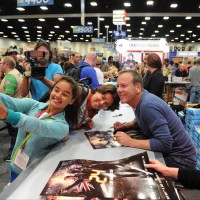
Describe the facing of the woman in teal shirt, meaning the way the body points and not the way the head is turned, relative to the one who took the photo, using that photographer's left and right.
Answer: facing the viewer and to the left of the viewer

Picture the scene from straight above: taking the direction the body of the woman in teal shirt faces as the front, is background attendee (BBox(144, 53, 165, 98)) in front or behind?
behind

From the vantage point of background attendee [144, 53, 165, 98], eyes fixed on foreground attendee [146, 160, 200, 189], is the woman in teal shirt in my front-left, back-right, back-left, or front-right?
front-right

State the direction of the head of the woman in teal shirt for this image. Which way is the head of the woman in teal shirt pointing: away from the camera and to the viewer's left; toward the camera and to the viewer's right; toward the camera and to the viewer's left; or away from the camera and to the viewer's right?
toward the camera and to the viewer's left

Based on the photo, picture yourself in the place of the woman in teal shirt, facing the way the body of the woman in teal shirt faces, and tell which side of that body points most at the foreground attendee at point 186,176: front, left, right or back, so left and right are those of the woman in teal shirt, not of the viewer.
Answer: left

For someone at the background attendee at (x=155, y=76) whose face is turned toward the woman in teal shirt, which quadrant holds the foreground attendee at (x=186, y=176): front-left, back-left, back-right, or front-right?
front-left

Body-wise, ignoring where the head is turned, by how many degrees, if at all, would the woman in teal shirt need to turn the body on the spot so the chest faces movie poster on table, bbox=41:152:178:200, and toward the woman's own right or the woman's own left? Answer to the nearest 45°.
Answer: approximately 90° to the woman's own left
